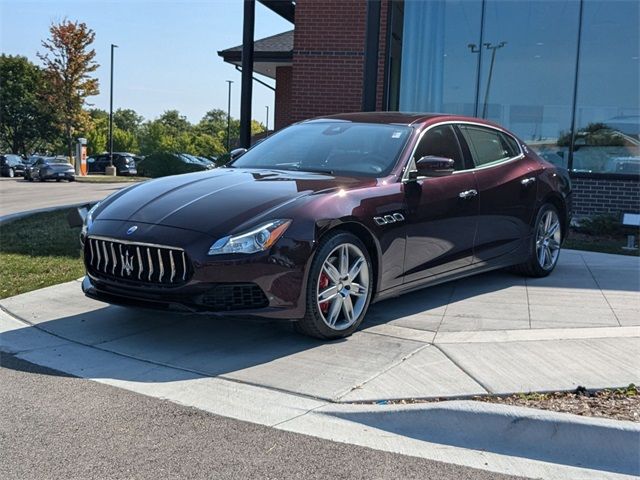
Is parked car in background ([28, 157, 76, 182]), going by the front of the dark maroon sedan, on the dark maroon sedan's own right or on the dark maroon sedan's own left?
on the dark maroon sedan's own right

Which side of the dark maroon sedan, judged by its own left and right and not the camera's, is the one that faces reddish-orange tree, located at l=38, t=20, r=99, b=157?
right

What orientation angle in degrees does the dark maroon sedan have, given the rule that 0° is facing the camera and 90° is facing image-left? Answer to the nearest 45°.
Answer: approximately 45°

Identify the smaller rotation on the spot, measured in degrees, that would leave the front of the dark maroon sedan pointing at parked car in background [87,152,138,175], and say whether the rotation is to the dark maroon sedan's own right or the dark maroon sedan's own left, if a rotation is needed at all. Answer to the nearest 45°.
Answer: approximately 135° to the dark maroon sedan's own right

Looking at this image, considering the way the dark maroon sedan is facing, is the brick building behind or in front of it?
behind
